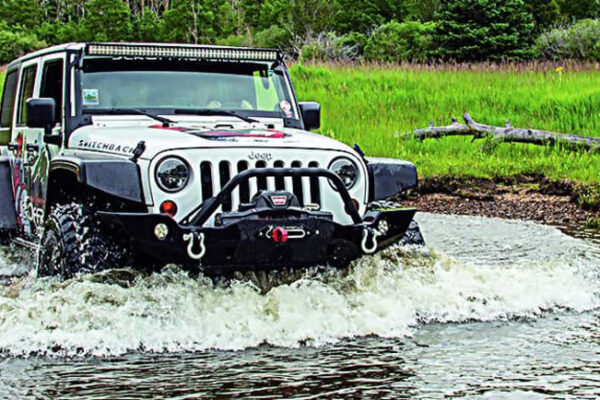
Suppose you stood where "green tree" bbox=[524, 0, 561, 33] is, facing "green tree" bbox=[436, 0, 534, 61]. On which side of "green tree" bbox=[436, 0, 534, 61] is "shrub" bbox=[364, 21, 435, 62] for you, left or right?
right

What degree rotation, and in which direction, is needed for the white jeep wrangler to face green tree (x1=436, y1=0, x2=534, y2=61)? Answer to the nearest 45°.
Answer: approximately 135° to its left

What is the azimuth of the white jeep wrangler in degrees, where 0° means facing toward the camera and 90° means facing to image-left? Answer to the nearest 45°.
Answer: approximately 315°

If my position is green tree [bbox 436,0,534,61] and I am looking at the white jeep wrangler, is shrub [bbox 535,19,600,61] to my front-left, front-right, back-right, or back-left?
back-left

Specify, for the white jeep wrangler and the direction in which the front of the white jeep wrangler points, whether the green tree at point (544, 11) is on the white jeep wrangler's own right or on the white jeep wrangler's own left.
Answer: on the white jeep wrangler's own left

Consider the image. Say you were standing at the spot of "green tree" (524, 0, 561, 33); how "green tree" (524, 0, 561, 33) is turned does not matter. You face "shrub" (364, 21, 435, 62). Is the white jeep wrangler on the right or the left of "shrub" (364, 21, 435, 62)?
left

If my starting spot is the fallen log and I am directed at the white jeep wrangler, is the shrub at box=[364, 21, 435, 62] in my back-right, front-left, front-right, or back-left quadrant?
back-right
